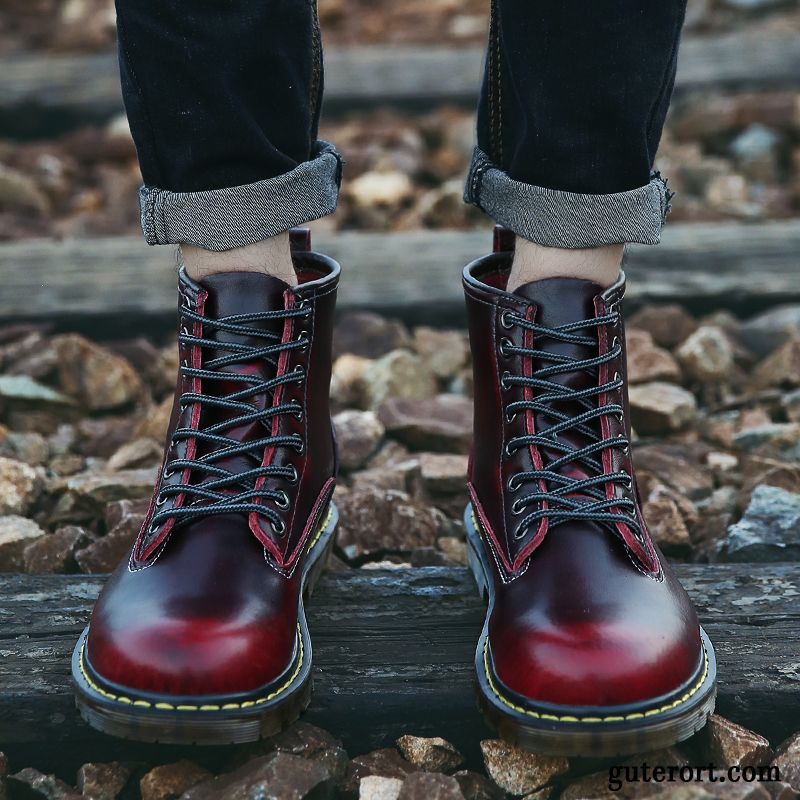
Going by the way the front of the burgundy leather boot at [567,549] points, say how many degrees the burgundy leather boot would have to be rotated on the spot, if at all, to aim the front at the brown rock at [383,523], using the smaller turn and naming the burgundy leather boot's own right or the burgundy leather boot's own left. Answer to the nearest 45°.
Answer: approximately 135° to the burgundy leather boot's own right

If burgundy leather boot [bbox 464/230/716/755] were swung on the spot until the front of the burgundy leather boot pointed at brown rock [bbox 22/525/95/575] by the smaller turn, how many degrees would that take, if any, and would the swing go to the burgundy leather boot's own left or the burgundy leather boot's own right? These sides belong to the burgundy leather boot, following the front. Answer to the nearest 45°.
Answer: approximately 90° to the burgundy leather boot's own right

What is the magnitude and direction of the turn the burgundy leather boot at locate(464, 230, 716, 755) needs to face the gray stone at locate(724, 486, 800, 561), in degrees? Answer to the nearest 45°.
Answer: approximately 135° to its left

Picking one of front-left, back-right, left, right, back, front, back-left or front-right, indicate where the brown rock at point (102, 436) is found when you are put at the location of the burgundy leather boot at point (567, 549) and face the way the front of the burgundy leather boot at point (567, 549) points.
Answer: back-right

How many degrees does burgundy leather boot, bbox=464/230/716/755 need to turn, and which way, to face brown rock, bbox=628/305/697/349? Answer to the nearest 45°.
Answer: approximately 180°

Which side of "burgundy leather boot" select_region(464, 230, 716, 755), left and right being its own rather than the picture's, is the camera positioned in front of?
front

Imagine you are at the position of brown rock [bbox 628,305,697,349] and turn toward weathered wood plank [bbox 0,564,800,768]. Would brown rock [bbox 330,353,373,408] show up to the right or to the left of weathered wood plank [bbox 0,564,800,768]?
right

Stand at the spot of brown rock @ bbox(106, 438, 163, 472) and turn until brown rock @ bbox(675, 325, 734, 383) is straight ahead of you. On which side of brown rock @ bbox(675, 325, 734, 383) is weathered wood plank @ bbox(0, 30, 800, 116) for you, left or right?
left

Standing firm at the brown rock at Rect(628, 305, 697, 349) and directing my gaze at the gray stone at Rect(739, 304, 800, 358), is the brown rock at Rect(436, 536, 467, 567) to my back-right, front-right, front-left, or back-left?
back-right

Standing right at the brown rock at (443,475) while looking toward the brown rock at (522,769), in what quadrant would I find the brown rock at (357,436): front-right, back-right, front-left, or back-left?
back-right

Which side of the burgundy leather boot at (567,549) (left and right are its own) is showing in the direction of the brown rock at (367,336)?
back
